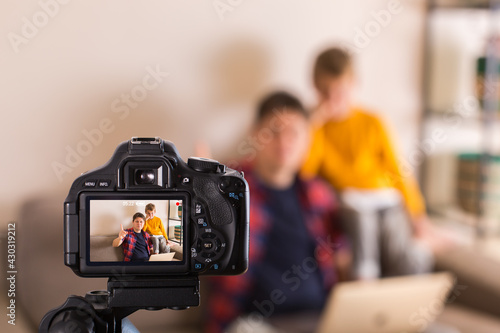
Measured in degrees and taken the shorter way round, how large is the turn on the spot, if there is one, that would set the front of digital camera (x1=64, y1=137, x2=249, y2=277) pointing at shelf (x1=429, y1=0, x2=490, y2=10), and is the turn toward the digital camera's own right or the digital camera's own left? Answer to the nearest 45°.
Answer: approximately 45° to the digital camera's own right

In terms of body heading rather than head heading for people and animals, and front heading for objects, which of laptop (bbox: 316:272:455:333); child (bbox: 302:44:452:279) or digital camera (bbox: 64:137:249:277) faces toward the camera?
the child

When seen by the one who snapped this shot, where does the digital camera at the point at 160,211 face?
facing away from the viewer

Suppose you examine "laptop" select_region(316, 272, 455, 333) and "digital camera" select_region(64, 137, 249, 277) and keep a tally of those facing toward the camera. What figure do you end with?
0

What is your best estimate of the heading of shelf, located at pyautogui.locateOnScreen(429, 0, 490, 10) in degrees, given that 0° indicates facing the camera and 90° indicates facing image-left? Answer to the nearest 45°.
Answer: approximately 0°

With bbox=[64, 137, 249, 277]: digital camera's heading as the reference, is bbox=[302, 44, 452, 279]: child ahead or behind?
ahead

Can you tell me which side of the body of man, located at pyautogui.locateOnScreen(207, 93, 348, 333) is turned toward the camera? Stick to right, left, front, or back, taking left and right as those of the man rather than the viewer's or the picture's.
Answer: front

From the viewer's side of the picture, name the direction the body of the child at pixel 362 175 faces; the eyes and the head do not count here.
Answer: toward the camera

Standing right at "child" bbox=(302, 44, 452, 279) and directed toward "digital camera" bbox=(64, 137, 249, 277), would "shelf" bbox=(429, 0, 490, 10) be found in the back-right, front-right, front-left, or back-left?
back-left

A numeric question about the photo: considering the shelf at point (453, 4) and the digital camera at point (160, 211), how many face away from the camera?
1

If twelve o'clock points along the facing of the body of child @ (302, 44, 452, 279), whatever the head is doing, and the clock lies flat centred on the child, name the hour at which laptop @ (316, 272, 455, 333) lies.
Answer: The laptop is roughly at 12 o'clock from the child.
